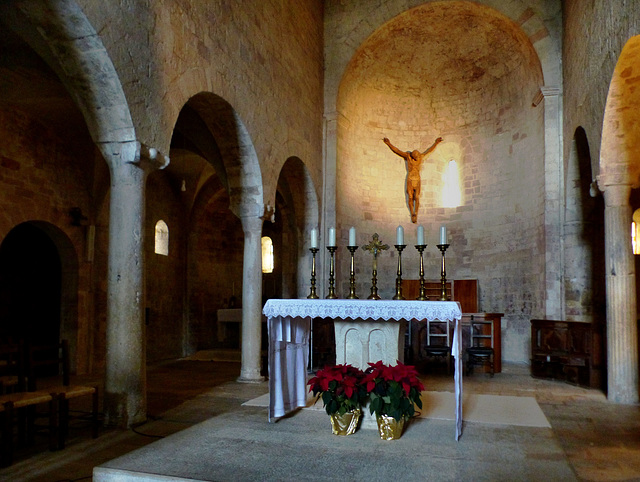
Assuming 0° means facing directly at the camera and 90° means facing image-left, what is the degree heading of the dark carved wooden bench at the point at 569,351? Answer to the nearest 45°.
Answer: approximately 45°

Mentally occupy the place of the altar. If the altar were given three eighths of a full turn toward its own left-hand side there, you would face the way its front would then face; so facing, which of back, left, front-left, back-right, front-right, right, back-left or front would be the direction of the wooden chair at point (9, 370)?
back-left

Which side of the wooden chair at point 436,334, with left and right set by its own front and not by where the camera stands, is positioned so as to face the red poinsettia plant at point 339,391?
front

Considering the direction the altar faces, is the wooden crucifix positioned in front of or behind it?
behind

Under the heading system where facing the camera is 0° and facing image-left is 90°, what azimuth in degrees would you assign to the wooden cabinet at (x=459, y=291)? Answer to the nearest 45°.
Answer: approximately 0°

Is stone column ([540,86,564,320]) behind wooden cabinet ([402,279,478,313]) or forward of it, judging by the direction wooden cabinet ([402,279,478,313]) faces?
forward

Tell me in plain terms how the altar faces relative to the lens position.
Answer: facing the viewer

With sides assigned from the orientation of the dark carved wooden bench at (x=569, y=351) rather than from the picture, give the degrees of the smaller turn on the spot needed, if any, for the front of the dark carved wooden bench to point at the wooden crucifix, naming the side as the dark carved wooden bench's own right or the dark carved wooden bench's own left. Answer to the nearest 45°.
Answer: approximately 90° to the dark carved wooden bench's own right

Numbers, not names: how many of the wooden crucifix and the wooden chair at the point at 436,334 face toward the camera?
2

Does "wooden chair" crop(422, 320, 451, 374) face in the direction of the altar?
yes

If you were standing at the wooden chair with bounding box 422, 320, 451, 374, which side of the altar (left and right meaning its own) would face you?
back

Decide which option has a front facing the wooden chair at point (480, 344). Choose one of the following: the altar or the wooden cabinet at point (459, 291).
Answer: the wooden cabinet

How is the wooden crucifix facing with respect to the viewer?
toward the camera
